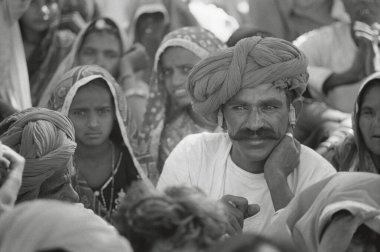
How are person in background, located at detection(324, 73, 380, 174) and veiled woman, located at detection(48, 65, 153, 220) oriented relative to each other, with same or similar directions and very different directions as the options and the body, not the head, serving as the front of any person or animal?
same or similar directions

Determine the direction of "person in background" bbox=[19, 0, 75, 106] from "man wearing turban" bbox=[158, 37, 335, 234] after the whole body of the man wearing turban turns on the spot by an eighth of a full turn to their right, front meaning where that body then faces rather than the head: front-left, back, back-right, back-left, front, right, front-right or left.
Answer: right

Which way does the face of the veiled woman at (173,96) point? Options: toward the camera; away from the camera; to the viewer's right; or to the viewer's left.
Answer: toward the camera

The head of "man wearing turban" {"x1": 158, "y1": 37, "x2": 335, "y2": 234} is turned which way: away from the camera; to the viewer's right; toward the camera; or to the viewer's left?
toward the camera

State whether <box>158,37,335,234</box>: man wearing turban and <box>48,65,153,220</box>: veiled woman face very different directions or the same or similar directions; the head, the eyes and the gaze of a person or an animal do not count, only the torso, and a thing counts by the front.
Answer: same or similar directions

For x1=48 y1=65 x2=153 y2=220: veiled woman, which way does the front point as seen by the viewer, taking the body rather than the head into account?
toward the camera

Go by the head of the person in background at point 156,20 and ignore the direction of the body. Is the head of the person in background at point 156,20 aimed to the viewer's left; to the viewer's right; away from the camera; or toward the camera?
toward the camera

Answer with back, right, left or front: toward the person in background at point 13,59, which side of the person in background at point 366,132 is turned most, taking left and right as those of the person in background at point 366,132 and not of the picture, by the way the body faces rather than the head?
right

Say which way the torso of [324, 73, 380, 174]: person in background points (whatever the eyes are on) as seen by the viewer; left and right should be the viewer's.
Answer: facing the viewer

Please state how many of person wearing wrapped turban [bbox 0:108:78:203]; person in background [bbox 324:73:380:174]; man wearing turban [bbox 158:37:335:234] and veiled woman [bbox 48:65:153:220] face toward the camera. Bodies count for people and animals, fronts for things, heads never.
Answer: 3

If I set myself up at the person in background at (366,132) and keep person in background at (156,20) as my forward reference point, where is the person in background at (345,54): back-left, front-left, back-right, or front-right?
front-right
